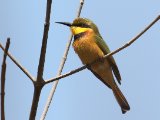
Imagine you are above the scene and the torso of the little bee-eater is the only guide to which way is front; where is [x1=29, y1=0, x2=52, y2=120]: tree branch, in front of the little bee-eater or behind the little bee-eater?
in front

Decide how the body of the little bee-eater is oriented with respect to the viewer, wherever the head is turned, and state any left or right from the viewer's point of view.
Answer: facing the viewer and to the left of the viewer
